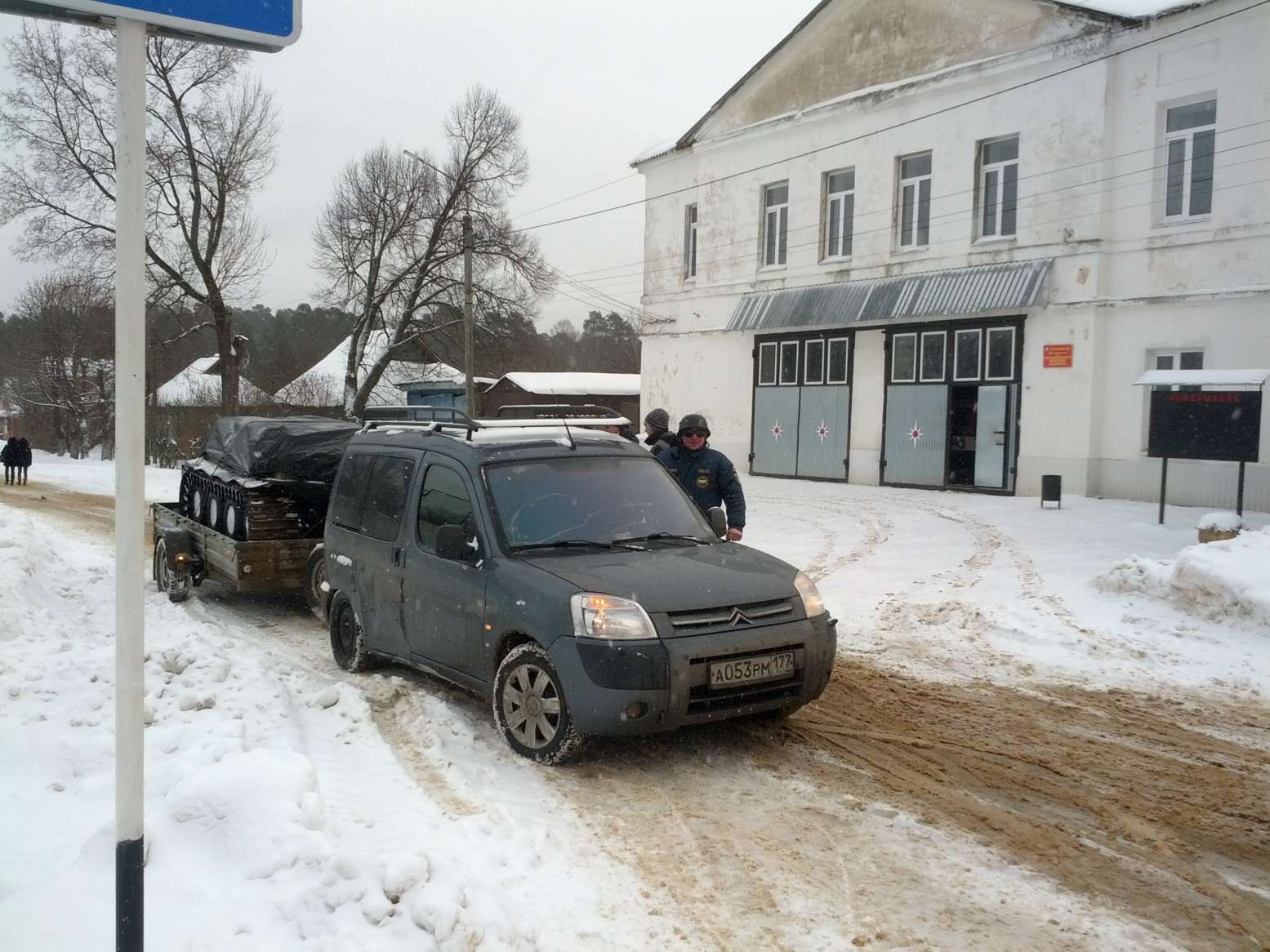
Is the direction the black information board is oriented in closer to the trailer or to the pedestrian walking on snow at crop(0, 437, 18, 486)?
the trailer

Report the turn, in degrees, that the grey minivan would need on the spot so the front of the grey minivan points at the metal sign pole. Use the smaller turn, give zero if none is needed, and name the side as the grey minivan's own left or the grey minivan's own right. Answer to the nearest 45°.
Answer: approximately 45° to the grey minivan's own right

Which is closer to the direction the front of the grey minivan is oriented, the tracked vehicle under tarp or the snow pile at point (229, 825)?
the snow pile

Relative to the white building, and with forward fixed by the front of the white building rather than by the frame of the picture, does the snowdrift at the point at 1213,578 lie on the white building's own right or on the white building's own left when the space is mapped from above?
on the white building's own left

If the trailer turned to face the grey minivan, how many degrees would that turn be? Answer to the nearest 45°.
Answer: approximately 45° to its right

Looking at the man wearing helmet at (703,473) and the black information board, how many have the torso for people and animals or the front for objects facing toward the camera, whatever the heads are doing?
2

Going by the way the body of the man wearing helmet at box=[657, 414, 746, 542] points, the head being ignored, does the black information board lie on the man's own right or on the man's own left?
on the man's own left

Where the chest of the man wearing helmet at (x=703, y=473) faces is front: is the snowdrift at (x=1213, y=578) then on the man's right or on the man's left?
on the man's left

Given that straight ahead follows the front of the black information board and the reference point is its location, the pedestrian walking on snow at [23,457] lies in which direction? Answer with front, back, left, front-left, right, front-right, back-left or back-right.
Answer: right

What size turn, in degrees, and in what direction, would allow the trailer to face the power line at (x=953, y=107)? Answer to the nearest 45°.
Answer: approximately 90° to its left

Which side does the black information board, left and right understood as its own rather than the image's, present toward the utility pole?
right
